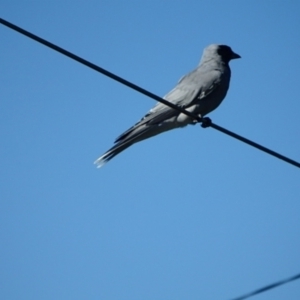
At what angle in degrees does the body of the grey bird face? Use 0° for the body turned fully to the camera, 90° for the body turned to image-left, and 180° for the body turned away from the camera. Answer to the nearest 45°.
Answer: approximately 270°
